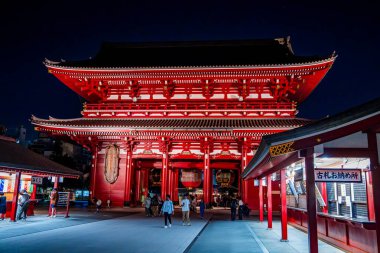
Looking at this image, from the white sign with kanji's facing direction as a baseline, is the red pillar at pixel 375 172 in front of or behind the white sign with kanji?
in front

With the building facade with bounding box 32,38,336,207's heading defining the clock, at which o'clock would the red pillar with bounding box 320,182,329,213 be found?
The red pillar is roughly at 11 o'clock from the building facade.

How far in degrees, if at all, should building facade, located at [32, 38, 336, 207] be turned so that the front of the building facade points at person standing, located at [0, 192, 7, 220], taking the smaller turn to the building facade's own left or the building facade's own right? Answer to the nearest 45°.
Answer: approximately 45° to the building facade's own right

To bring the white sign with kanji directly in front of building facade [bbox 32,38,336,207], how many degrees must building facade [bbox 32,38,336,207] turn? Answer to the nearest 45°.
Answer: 0° — it already faces it

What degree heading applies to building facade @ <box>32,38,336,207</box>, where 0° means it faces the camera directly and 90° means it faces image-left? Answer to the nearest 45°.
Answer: approximately 0°

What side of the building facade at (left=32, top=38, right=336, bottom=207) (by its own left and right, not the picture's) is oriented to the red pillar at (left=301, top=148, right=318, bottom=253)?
front

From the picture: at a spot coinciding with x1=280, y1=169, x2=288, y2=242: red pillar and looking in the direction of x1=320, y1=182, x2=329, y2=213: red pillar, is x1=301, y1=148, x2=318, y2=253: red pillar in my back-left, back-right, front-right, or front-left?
back-right

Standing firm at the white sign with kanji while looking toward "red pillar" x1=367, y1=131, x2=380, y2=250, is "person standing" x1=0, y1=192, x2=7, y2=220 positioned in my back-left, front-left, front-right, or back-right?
back-right
